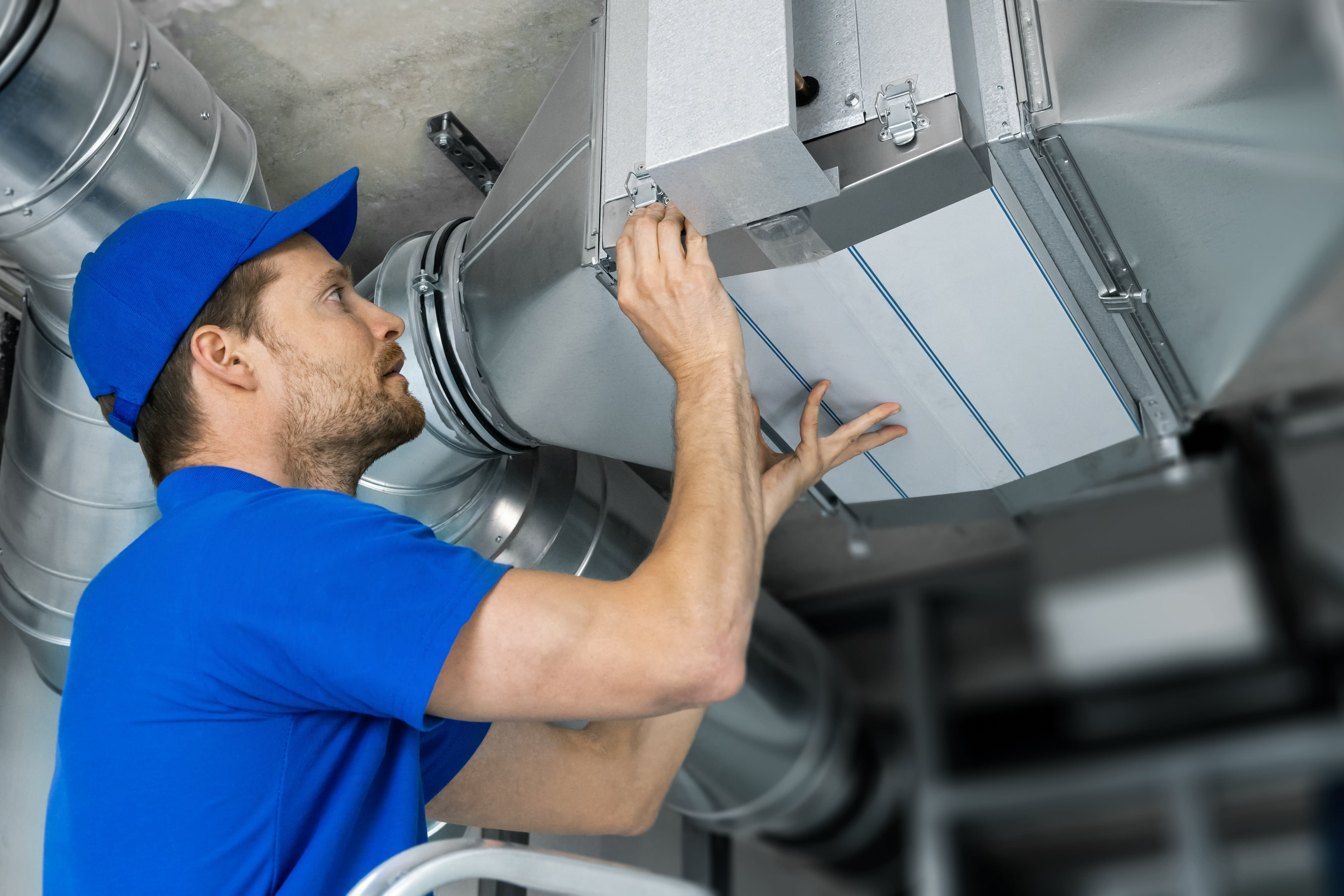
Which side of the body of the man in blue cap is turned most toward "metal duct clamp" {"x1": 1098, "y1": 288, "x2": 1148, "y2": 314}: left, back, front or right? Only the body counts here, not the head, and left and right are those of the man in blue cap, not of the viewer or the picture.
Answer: front

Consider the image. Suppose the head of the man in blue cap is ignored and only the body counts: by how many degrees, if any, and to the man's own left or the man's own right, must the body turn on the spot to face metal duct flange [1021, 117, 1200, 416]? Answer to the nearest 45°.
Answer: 0° — they already face it

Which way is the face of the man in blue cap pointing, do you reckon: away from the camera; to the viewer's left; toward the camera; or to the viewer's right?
to the viewer's right

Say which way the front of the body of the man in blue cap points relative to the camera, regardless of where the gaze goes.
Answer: to the viewer's right

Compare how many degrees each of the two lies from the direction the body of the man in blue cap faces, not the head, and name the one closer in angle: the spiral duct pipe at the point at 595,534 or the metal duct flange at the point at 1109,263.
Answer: the metal duct flange
